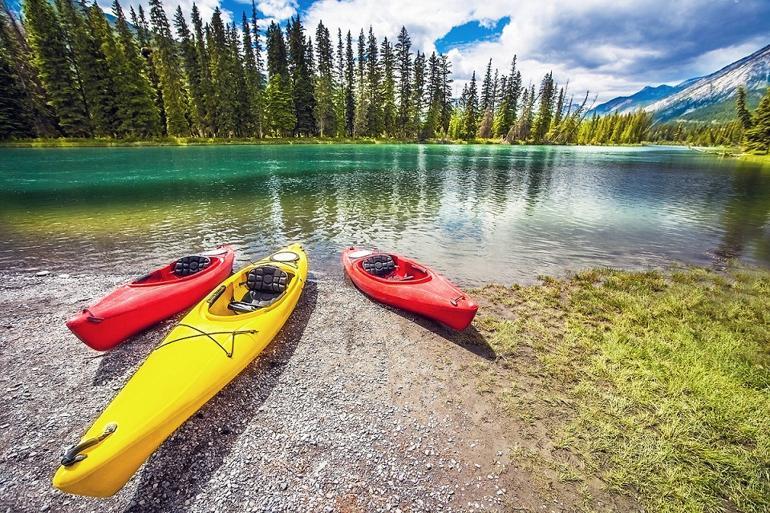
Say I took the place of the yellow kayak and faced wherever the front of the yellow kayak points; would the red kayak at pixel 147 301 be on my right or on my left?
on my right

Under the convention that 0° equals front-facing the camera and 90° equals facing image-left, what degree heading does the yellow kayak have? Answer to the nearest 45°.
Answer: approximately 45°

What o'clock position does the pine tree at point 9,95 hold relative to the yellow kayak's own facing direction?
The pine tree is roughly at 4 o'clock from the yellow kayak.

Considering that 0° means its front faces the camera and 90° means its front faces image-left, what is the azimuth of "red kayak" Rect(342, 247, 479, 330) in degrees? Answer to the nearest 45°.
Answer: approximately 315°

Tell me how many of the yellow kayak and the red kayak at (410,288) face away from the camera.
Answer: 0

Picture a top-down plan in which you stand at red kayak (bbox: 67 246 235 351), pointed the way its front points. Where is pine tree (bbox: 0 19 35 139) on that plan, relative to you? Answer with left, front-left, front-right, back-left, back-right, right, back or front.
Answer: back-right

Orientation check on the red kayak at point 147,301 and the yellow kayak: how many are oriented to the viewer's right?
0

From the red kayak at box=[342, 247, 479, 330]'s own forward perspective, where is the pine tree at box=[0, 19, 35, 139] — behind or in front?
behind

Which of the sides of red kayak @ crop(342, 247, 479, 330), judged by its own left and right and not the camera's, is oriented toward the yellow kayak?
right

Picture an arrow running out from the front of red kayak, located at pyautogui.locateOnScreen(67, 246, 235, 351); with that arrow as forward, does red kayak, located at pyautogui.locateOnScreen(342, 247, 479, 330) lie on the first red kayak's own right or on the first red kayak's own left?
on the first red kayak's own left

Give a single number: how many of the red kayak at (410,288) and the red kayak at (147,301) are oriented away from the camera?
0

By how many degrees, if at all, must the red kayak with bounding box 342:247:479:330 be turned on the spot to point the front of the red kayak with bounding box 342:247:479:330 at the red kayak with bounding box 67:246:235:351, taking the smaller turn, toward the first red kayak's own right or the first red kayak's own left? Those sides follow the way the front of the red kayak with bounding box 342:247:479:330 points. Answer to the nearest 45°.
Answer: approximately 135° to the first red kayak's own right

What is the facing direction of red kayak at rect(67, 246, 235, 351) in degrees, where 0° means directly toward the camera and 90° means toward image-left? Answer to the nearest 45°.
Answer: approximately 45°
